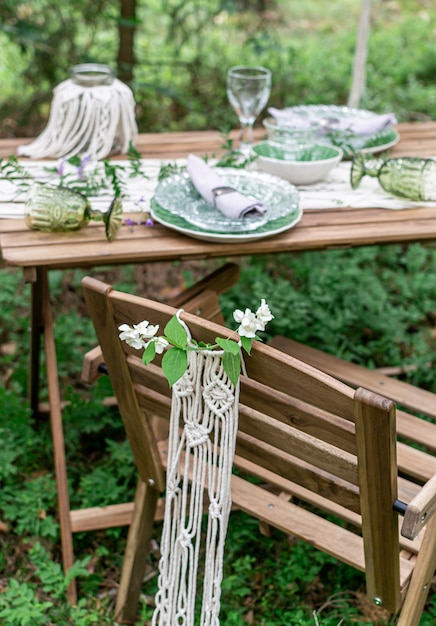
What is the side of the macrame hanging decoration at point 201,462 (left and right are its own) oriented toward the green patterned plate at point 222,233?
back

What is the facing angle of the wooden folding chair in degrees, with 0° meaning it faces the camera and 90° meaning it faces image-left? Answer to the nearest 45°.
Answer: approximately 225°

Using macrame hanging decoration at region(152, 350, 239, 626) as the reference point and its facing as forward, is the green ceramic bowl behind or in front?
behind

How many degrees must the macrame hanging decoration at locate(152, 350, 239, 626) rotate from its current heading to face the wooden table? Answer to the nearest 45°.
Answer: approximately 180°

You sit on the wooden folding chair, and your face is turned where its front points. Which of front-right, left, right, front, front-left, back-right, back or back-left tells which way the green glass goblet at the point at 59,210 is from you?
left

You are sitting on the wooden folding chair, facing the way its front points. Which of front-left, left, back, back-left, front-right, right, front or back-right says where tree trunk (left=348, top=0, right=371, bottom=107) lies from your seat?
front-left

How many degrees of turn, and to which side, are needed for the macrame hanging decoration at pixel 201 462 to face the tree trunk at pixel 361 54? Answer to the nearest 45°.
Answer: approximately 180°

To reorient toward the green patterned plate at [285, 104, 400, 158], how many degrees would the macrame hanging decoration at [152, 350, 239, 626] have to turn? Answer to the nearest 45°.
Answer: approximately 180°
